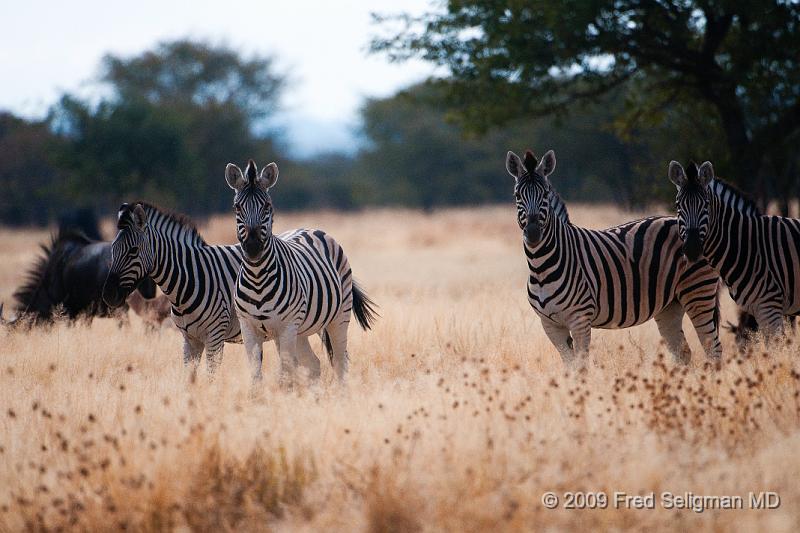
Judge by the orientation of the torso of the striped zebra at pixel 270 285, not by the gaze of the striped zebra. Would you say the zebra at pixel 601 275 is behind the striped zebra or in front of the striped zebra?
behind

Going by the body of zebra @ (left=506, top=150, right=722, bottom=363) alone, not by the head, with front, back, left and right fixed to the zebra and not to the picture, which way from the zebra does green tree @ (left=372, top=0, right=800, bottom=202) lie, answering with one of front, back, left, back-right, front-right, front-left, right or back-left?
back-right

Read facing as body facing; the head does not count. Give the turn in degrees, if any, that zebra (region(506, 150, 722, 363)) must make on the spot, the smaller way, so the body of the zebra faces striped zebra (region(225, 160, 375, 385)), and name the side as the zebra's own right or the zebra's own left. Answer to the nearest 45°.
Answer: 0° — it already faces it

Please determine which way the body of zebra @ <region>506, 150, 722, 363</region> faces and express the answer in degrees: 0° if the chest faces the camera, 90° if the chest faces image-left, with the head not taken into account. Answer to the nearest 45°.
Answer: approximately 45°

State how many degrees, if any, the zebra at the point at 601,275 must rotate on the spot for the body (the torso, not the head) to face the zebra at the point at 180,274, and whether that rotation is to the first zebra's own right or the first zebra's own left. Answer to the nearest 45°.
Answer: approximately 45° to the first zebra's own right

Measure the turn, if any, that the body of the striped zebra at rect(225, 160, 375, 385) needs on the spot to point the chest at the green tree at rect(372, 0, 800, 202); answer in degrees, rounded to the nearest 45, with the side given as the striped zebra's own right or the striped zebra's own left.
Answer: approximately 180°

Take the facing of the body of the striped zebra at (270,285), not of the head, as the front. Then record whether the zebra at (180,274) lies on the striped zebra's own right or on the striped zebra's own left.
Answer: on the striped zebra's own right

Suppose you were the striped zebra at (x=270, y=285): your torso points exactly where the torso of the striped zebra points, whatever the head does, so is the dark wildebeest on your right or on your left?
on your right

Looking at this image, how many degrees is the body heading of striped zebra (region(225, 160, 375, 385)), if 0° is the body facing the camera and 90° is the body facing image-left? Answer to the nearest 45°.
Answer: approximately 45°

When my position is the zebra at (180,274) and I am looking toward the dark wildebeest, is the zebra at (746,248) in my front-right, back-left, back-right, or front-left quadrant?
back-right

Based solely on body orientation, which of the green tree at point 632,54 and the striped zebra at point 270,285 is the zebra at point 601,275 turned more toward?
the striped zebra
